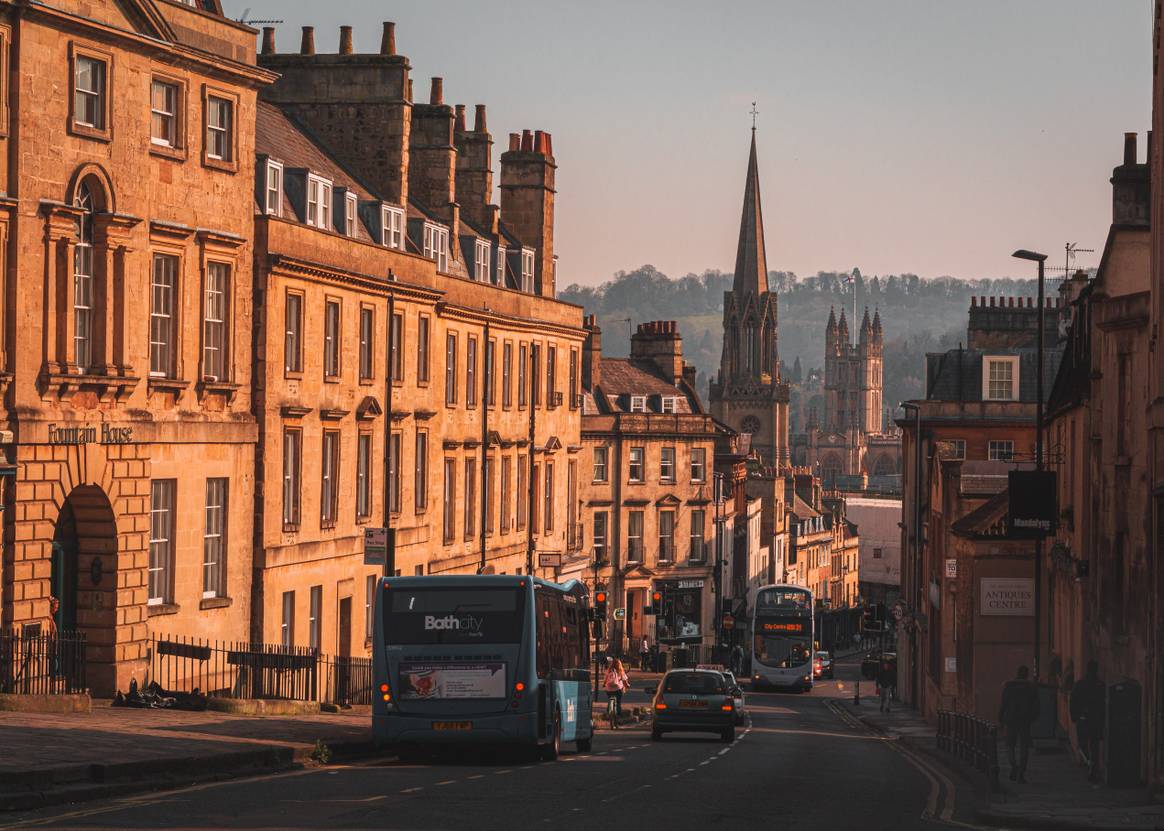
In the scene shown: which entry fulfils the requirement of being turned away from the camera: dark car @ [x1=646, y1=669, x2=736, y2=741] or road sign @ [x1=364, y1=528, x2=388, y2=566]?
the dark car

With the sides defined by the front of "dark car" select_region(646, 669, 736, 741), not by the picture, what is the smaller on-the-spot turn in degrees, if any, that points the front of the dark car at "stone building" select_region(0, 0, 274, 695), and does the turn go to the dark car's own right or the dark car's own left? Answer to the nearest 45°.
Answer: approximately 135° to the dark car's own left

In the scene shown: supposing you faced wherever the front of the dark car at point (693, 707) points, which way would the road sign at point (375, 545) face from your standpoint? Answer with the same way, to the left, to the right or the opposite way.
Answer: the opposite way

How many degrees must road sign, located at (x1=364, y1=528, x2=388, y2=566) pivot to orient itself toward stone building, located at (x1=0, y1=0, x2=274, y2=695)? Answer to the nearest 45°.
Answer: approximately 45° to its right

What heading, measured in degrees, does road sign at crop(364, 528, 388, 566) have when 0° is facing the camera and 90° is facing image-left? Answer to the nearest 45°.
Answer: approximately 0°

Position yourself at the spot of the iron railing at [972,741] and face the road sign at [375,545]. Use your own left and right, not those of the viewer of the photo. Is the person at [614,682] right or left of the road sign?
right

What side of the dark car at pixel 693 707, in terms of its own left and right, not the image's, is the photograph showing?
back
